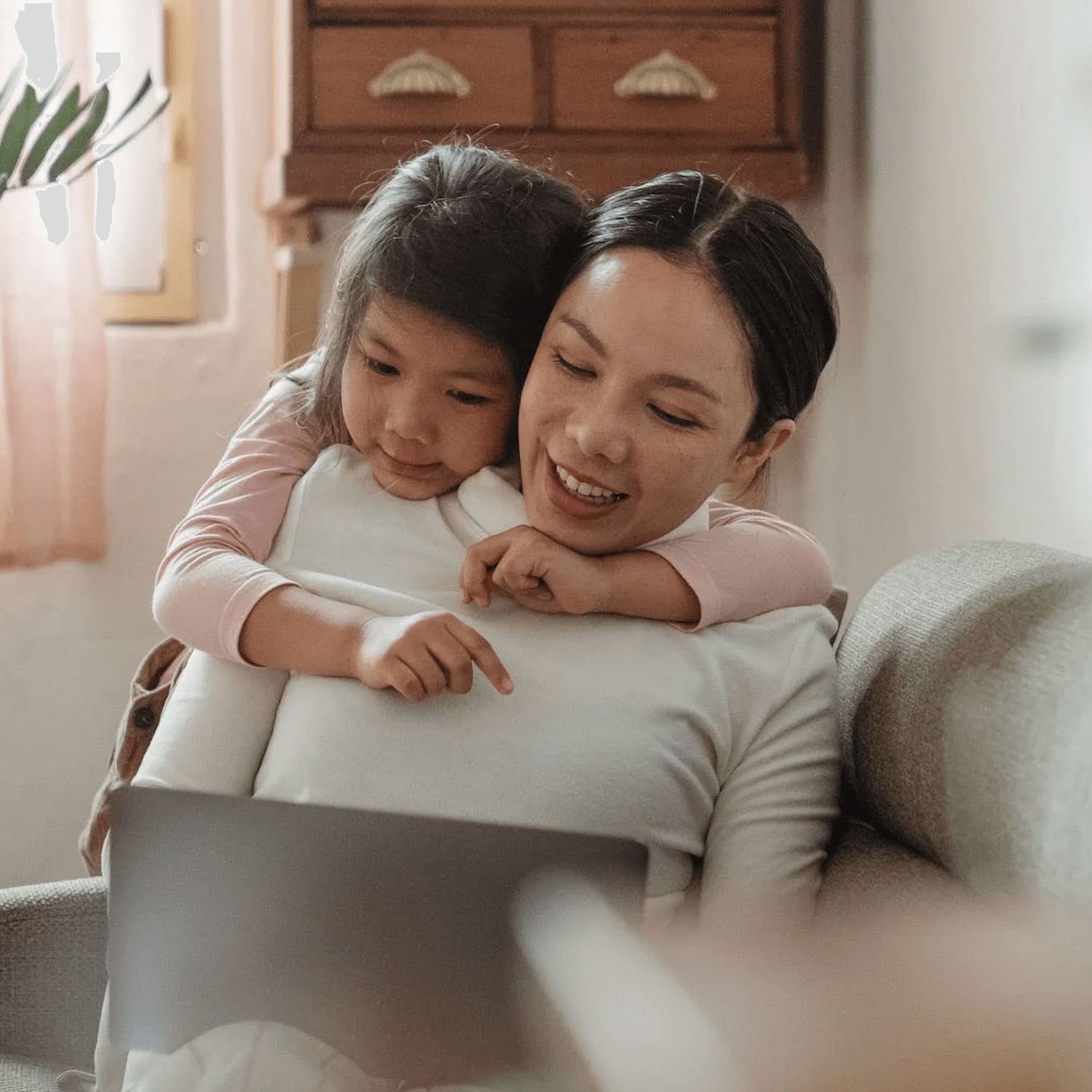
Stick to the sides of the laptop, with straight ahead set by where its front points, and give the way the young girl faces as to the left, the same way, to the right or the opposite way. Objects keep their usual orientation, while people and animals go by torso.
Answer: the opposite way

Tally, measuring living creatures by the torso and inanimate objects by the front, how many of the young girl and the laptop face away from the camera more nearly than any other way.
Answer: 1

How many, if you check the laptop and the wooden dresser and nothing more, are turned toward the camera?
1

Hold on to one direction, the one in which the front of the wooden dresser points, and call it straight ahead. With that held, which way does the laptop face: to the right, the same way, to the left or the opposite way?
the opposite way

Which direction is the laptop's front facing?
away from the camera

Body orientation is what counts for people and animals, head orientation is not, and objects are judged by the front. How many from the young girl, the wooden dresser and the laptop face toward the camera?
2

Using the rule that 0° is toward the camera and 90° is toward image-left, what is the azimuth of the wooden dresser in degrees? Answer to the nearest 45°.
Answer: approximately 0°
